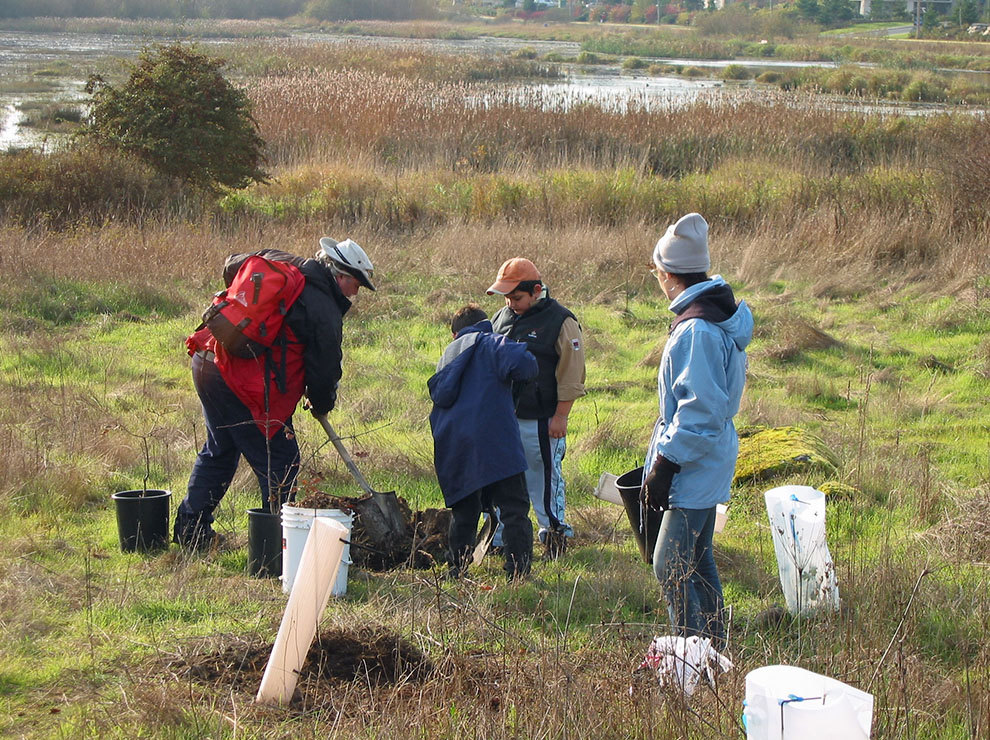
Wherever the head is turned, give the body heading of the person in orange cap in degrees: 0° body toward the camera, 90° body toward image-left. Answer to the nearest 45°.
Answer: approximately 45°

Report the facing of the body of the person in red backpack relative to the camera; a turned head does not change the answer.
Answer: to the viewer's right

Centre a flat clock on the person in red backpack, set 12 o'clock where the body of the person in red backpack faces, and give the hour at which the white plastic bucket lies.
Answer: The white plastic bucket is roughly at 3 o'clock from the person in red backpack.

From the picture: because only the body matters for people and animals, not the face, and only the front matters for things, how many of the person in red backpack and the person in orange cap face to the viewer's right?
1

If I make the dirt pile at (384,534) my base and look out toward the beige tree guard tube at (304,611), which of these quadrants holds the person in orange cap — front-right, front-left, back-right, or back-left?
back-left

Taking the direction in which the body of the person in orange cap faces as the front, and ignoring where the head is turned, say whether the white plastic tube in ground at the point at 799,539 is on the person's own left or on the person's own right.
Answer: on the person's own left
